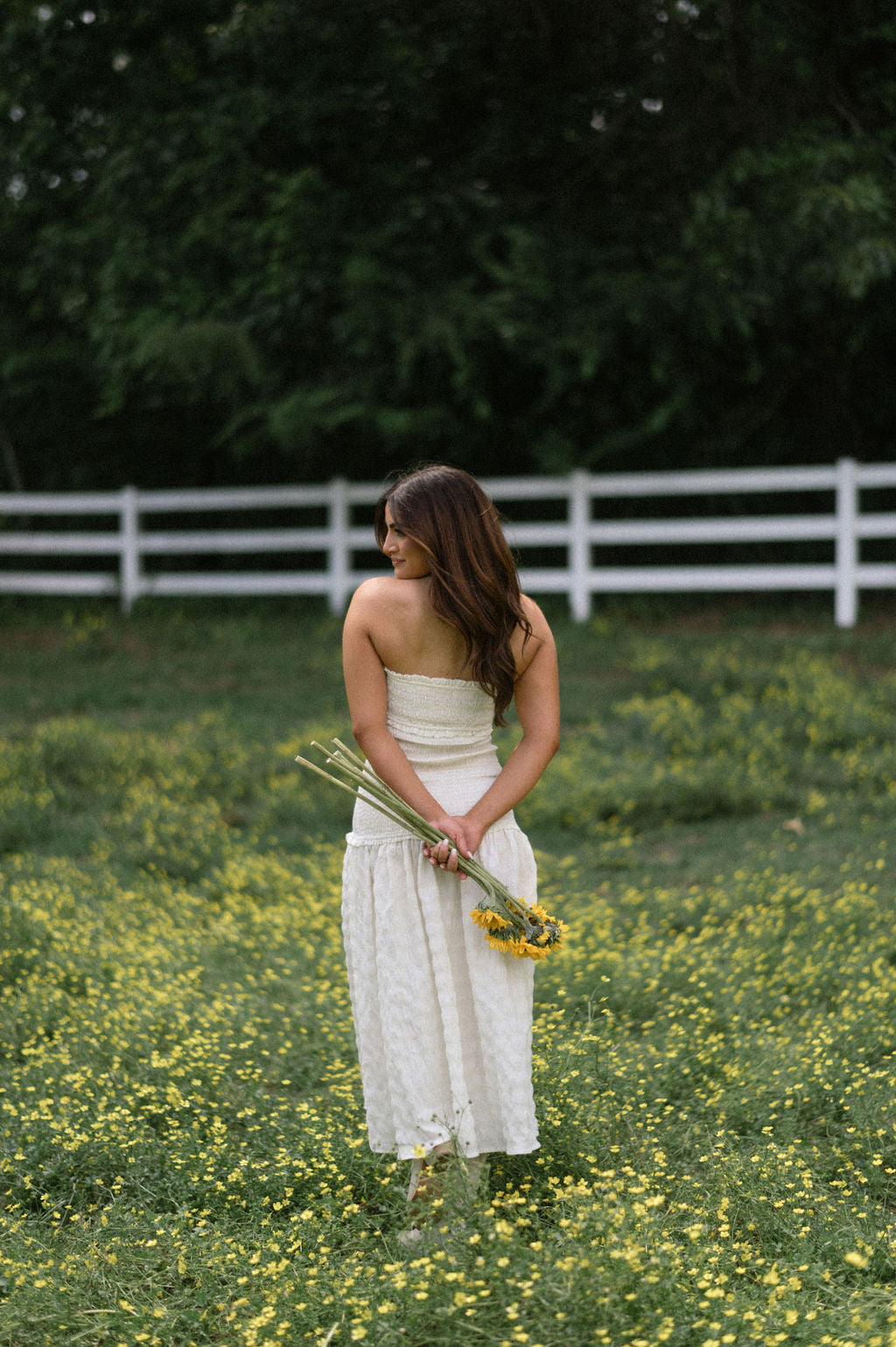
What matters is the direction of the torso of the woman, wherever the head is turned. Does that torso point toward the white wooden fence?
yes

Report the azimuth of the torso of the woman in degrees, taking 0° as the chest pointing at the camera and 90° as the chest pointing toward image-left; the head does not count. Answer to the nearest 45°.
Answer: approximately 180°

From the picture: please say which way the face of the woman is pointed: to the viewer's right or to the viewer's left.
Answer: to the viewer's left
